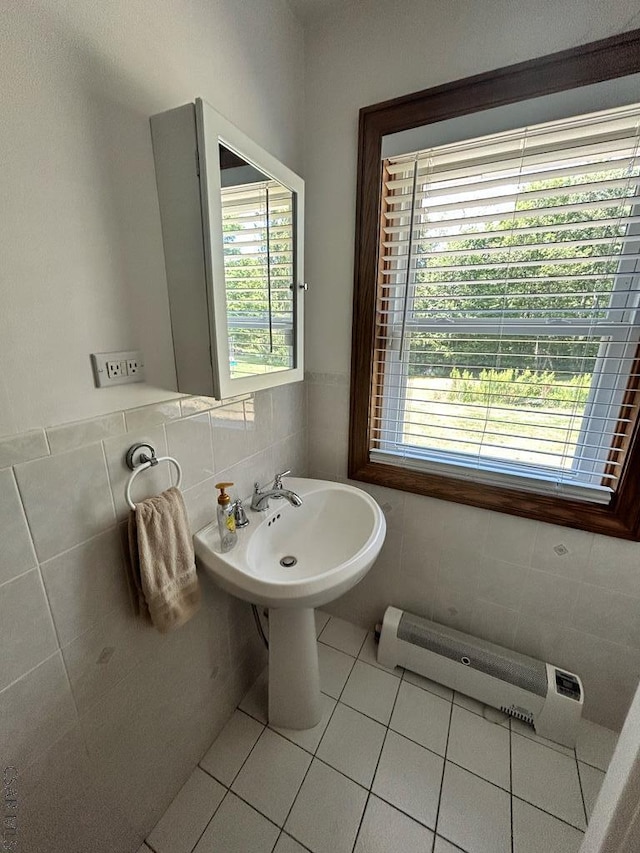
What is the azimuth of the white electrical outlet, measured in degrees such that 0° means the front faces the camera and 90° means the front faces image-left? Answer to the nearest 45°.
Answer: approximately 315°

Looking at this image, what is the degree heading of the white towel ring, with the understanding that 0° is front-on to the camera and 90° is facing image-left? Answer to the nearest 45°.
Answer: approximately 315°

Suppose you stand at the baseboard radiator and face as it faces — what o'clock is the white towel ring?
The white towel ring is roughly at 2 o'clock from the baseboard radiator.

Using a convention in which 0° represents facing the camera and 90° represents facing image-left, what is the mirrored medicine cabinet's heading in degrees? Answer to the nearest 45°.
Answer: approximately 315°

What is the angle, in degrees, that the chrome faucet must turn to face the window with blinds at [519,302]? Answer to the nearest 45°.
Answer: approximately 45° to its left

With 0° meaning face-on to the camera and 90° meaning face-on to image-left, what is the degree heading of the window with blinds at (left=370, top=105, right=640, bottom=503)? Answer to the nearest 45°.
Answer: approximately 45°

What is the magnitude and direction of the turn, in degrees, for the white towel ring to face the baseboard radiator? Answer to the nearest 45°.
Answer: approximately 45° to its left
